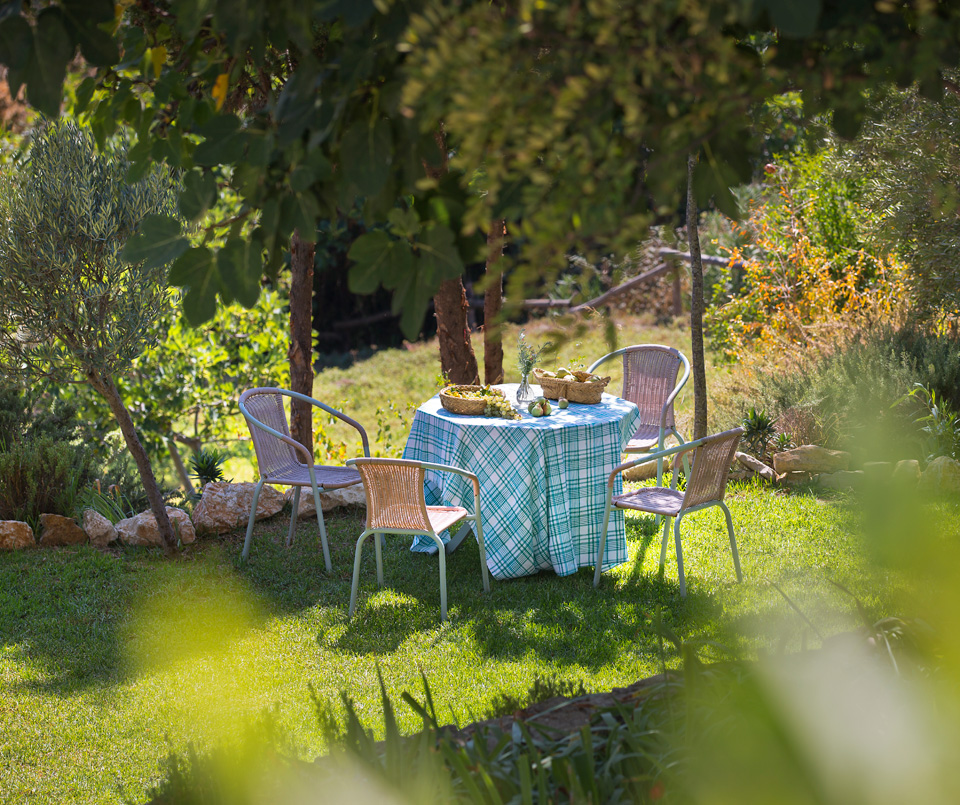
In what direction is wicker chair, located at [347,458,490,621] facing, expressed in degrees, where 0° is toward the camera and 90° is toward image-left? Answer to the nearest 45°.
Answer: approximately 225°

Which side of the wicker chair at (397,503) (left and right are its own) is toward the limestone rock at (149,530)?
left

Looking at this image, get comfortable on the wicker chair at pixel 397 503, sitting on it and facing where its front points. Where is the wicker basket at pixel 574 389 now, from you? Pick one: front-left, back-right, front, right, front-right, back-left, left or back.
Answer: front

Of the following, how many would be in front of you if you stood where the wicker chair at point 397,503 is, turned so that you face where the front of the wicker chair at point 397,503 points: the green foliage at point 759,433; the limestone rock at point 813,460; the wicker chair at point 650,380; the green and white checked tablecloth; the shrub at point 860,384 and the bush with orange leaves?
6

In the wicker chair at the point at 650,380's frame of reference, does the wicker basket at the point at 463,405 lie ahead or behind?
ahead

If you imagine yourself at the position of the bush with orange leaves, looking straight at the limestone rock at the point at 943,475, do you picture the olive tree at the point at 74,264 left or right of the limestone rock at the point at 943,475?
right

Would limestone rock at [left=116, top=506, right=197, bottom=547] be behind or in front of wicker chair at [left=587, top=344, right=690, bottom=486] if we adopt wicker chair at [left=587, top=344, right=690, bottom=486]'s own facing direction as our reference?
in front

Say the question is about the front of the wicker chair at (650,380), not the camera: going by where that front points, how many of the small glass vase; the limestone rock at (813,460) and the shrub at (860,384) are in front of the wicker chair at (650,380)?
1

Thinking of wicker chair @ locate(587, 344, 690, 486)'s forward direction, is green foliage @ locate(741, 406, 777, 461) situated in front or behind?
behind

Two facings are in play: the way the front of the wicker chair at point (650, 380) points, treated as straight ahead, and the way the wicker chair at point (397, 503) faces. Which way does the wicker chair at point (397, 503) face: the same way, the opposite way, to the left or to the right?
the opposite way
